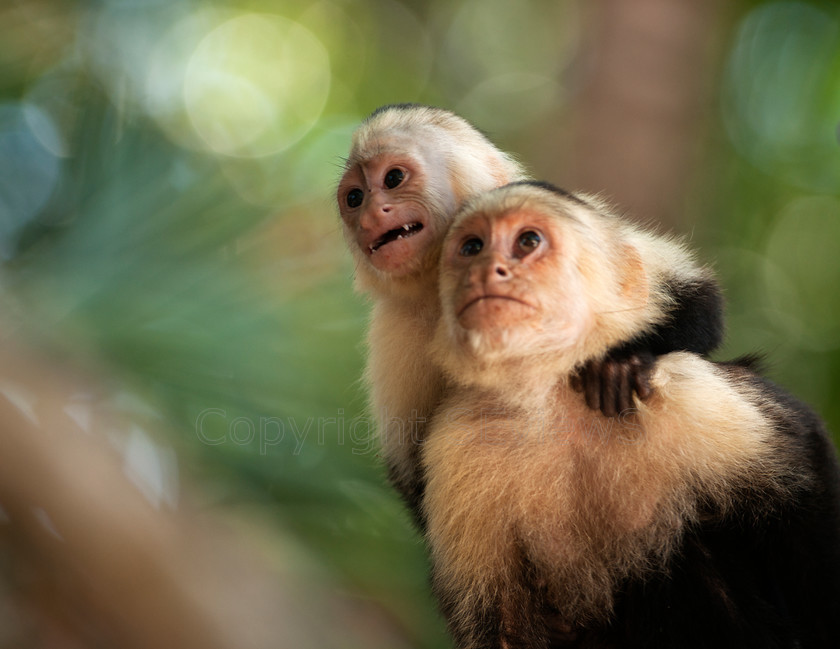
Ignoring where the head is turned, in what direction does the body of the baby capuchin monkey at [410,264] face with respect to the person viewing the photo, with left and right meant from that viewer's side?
facing the viewer and to the left of the viewer

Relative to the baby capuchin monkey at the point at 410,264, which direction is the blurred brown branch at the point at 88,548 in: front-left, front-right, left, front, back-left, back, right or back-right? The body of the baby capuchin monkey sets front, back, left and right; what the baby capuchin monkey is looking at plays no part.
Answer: front

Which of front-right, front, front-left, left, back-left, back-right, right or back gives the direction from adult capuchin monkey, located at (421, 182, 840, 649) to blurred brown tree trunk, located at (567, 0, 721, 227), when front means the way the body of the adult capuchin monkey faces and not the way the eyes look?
back-right

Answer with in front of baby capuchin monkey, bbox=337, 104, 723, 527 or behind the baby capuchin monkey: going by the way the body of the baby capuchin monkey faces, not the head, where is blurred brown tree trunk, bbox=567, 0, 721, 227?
behind

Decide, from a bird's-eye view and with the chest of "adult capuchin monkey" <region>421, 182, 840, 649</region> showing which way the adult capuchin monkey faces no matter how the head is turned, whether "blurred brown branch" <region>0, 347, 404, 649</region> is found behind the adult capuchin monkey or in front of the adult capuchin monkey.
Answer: in front
